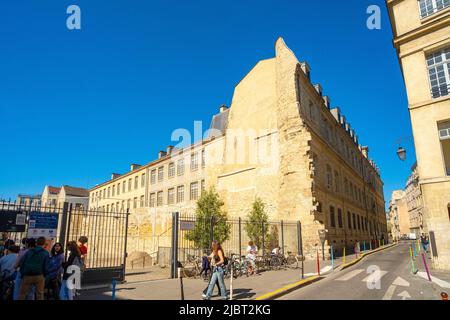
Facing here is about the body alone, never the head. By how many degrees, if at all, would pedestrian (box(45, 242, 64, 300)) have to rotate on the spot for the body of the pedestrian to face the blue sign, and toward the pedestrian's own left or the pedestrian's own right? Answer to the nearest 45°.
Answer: approximately 180°

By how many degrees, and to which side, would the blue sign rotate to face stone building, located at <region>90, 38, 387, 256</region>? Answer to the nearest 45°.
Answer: approximately 135° to its left

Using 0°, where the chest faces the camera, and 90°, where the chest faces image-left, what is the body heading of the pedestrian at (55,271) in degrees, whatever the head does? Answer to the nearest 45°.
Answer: approximately 0°

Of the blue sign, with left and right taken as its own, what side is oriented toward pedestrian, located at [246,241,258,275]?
left

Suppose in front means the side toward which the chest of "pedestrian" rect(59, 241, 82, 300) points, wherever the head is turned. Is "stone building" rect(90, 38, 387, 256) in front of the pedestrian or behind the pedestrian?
behind

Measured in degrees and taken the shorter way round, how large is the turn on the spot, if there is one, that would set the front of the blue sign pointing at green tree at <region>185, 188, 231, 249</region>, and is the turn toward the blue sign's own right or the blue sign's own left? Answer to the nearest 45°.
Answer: approximately 135° to the blue sign's own left

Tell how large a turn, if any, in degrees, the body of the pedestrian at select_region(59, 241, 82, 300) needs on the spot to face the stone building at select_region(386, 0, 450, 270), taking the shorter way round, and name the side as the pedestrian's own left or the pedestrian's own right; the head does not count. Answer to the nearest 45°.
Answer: approximately 180°
